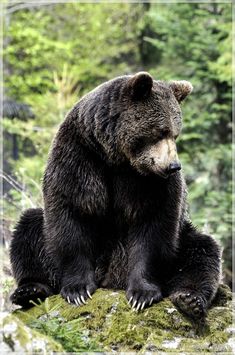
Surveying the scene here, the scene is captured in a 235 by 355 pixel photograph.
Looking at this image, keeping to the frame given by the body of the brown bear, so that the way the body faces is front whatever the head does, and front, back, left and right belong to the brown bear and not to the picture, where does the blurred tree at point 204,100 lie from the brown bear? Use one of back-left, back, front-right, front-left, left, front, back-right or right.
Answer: back

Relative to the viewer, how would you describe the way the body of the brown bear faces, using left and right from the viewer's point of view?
facing the viewer
